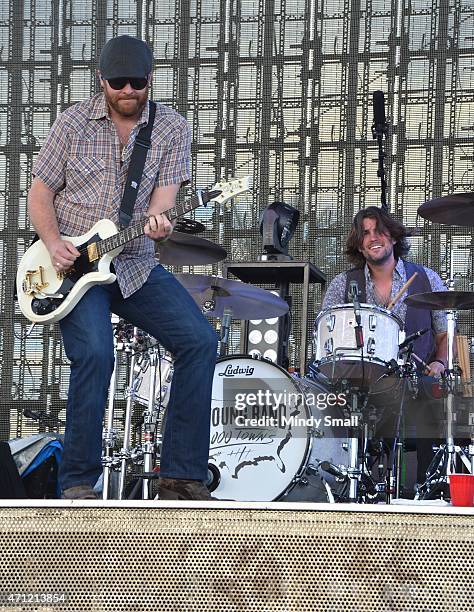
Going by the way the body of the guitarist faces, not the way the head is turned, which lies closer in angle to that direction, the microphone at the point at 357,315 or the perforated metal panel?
the perforated metal panel

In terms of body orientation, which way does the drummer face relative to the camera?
toward the camera

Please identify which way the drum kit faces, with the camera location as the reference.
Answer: facing the viewer and to the left of the viewer

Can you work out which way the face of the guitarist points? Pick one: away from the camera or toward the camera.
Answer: toward the camera

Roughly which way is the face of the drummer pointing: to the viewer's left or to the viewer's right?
to the viewer's left

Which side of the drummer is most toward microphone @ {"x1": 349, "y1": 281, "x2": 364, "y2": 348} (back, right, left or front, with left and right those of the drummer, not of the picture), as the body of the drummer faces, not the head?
front

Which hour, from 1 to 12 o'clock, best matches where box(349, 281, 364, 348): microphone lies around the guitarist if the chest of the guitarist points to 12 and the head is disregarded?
The microphone is roughly at 7 o'clock from the guitarist.

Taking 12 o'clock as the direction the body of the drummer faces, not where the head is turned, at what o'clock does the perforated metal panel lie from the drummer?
The perforated metal panel is roughly at 12 o'clock from the drummer.

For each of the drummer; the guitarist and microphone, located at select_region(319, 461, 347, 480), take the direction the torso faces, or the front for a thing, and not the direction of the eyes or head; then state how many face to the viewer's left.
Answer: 1

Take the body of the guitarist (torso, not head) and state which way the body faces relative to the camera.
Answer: toward the camera

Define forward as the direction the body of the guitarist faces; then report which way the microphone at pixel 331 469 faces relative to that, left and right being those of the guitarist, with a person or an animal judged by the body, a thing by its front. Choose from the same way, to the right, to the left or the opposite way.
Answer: to the right

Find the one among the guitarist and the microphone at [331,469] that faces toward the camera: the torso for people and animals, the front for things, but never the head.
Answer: the guitarist

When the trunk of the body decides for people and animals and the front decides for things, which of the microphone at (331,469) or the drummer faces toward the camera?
the drummer

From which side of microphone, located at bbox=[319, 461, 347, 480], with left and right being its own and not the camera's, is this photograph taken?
left
